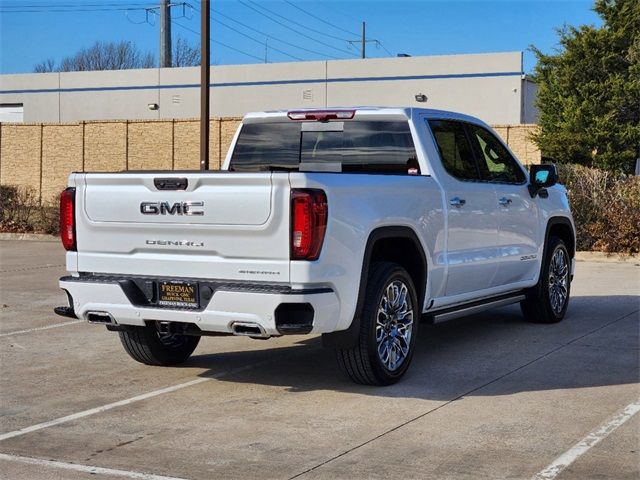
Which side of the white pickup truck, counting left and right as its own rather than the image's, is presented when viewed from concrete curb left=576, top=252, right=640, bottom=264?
front

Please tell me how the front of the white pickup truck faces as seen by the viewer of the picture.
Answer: facing away from the viewer and to the right of the viewer

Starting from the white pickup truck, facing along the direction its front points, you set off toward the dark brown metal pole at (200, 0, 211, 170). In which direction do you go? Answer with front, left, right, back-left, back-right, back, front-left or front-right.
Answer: front-left

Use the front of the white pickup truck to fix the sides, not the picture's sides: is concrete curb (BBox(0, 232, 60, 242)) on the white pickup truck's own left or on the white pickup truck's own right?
on the white pickup truck's own left

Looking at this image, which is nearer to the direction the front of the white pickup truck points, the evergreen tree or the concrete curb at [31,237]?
the evergreen tree

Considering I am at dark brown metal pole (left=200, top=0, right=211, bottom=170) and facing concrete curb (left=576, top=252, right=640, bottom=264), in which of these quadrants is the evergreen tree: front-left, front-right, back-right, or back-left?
front-left

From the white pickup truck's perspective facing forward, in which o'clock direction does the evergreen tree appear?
The evergreen tree is roughly at 11 o'clock from the white pickup truck.

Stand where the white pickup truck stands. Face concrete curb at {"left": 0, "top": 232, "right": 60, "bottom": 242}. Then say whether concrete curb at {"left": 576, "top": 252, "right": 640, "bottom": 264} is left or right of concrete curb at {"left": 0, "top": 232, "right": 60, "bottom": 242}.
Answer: right

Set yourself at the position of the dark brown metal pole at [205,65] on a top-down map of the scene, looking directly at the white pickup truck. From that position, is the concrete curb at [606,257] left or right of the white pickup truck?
left

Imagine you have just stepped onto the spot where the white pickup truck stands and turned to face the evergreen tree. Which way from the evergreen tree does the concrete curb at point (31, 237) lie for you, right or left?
left

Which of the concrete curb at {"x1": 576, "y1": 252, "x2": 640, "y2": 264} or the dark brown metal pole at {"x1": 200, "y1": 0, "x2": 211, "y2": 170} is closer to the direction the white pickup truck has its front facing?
the concrete curb

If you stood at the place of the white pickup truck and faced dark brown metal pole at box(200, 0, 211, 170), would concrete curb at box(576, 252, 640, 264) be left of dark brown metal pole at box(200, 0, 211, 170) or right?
right
